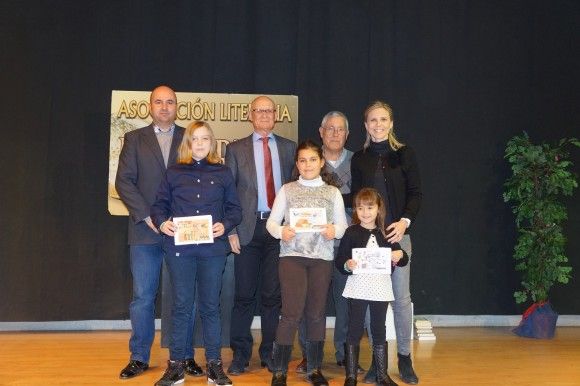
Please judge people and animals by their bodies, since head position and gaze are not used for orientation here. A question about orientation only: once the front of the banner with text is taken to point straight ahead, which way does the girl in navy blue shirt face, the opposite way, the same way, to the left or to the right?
the same way

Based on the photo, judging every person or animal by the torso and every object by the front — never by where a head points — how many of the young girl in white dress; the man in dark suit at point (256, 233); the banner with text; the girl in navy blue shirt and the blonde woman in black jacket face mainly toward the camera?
5

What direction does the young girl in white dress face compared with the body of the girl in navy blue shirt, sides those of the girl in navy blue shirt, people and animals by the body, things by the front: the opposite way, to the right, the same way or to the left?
the same way

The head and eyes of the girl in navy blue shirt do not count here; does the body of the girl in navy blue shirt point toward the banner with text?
no

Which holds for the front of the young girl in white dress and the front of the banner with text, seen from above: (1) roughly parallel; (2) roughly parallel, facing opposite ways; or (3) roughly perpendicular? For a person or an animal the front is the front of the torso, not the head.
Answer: roughly parallel

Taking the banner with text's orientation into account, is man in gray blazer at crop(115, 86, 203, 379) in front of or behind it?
in front

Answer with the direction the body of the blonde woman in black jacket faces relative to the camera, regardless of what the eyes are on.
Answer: toward the camera

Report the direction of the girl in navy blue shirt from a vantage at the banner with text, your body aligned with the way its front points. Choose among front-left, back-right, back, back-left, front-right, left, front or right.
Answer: front

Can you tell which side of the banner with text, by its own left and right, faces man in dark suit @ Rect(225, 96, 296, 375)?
front

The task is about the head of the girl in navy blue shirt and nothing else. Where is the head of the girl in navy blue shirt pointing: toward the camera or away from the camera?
toward the camera

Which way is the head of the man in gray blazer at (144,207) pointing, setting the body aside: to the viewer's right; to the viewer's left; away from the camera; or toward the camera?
toward the camera

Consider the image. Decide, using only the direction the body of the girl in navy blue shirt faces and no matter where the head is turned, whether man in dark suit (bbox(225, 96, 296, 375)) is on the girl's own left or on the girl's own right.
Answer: on the girl's own left

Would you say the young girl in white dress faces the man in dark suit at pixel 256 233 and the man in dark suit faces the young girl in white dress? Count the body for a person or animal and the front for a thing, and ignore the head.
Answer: no

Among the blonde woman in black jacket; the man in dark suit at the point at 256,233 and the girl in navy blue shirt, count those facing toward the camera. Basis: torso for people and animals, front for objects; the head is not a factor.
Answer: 3

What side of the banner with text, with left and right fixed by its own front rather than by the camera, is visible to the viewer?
front
